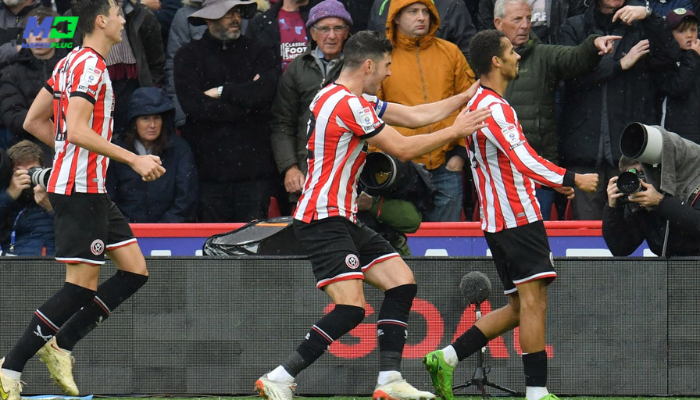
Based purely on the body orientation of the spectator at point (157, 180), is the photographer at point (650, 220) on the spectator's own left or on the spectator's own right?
on the spectator's own left

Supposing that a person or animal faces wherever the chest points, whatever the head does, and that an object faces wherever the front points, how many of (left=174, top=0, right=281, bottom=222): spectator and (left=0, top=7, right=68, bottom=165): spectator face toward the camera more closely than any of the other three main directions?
2

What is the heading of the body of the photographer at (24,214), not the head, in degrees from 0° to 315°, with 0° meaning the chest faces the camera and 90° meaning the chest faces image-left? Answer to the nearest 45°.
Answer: approximately 315°

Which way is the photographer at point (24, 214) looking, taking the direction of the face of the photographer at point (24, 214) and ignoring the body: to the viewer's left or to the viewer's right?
to the viewer's right
